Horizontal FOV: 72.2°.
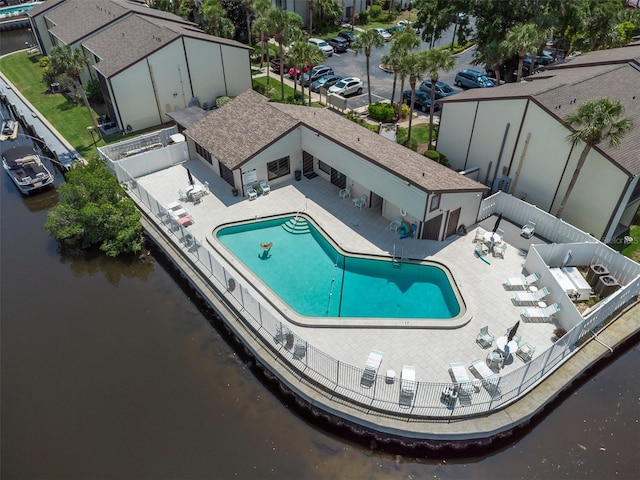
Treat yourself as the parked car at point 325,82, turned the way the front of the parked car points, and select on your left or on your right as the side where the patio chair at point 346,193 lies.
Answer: on your left

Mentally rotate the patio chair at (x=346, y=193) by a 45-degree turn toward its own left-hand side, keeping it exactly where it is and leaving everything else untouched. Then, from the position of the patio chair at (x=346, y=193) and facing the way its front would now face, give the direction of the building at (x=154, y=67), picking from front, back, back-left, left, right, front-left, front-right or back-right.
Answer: back-right

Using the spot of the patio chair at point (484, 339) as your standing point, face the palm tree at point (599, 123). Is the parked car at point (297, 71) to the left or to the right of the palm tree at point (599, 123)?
left

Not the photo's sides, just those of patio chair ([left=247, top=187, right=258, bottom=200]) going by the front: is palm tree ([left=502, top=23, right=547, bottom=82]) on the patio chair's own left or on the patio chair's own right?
on the patio chair's own left

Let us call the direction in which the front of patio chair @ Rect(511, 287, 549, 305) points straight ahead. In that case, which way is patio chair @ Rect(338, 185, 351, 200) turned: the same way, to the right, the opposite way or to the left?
to the left

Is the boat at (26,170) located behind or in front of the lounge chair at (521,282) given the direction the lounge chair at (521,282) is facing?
in front

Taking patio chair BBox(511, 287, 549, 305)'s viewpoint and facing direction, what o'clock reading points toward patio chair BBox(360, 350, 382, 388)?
patio chair BBox(360, 350, 382, 388) is roughly at 10 o'clock from patio chair BBox(511, 287, 549, 305).

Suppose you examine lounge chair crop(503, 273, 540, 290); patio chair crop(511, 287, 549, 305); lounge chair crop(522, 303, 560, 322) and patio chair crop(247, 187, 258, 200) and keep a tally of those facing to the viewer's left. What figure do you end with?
3

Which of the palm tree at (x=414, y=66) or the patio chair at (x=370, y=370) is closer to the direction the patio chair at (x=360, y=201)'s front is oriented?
the patio chair

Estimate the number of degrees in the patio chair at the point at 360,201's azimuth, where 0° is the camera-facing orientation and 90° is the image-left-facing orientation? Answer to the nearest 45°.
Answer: approximately 45°

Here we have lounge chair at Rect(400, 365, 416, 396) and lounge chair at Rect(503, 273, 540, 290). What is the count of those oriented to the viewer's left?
1

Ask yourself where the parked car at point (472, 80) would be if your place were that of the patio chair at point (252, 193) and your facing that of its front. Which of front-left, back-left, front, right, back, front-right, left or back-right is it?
left

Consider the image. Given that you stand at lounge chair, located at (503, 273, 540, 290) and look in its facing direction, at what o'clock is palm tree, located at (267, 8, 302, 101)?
The palm tree is roughly at 1 o'clock from the lounge chair.

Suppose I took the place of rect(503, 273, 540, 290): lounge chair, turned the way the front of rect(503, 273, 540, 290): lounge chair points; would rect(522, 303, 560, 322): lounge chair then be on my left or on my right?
on my left

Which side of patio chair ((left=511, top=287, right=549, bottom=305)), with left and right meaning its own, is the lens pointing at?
left

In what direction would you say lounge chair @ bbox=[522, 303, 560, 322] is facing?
to the viewer's left

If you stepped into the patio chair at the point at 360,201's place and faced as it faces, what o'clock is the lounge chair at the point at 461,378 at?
The lounge chair is roughly at 10 o'clock from the patio chair.

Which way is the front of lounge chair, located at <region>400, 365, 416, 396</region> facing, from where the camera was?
facing away from the viewer

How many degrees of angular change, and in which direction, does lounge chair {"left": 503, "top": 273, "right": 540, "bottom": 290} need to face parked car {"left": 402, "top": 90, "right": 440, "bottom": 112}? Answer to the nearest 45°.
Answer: approximately 45° to its right

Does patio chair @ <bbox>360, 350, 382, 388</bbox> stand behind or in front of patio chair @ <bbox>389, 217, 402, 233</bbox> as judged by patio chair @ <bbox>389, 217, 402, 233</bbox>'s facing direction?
in front
